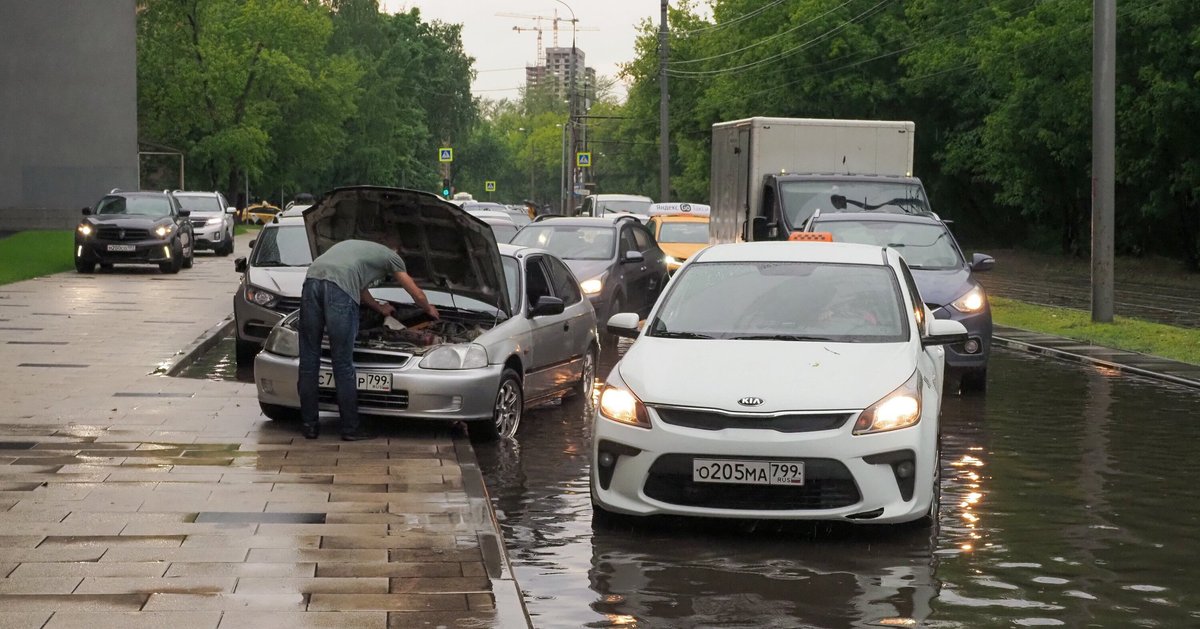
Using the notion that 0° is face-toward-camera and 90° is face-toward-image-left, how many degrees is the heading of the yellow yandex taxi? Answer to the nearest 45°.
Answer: approximately 0°

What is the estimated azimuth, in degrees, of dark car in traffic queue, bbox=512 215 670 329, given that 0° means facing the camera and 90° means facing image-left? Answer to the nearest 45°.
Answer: approximately 45°

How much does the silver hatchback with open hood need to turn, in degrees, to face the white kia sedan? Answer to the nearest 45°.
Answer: approximately 45° to its left

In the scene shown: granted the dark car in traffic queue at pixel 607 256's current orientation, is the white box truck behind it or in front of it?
behind

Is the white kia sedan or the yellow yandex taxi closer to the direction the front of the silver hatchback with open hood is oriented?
the white kia sedan

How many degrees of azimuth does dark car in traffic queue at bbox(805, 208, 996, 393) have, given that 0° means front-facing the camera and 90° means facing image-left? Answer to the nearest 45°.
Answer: approximately 0°

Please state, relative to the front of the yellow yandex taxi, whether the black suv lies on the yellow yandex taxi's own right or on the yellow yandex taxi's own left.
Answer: on the yellow yandex taxi's own right

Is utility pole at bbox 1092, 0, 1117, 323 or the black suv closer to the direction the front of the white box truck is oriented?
the utility pole
